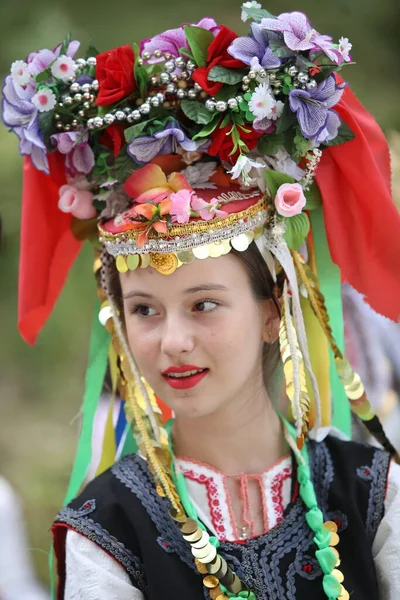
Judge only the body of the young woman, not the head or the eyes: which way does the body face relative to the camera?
toward the camera
